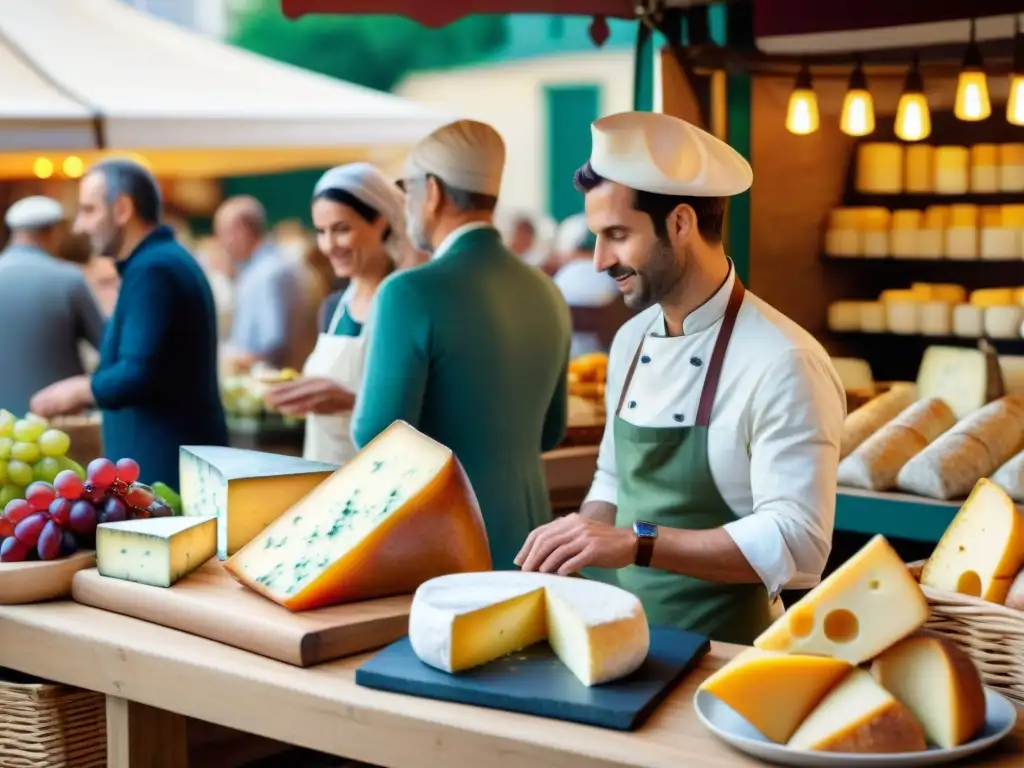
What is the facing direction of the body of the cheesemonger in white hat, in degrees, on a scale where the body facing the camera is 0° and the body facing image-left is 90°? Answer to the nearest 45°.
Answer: approximately 45°

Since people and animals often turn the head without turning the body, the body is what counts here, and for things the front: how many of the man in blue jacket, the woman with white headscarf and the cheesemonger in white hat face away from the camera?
0

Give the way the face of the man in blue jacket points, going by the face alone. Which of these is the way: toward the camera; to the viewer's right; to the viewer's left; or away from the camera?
to the viewer's left

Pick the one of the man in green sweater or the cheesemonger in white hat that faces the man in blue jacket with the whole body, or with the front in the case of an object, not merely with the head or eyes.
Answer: the man in green sweater

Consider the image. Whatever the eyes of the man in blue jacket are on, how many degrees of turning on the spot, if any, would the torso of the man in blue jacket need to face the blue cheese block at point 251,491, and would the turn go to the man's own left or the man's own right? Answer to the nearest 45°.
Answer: approximately 90° to the man's own left

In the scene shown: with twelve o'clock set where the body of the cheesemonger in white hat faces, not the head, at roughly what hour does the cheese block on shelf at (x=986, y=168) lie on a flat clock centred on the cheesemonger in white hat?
The cheese block on shelf is roughly at 5 o'clock from the cheesemonger in white hat.

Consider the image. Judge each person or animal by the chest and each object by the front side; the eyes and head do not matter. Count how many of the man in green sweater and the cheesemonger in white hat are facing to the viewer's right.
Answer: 0

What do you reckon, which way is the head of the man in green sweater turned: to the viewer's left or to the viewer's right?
to the viewer's left

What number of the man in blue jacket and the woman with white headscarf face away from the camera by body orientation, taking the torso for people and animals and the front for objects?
0

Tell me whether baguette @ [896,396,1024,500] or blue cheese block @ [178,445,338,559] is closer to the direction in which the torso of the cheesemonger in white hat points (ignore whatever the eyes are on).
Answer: the blue cheese block

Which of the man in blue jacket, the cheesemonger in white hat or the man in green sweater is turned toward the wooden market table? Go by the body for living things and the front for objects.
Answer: the cheesemonger in white hat

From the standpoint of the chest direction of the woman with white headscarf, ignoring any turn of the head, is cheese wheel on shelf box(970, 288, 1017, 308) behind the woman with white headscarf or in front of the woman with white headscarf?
behind

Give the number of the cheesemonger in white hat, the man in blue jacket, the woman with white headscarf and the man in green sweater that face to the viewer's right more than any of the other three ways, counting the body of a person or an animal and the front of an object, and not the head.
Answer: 0

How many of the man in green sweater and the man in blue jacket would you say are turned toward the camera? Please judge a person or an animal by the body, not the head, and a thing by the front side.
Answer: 0

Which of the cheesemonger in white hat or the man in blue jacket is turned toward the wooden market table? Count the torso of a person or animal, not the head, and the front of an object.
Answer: the cheesemonger in white hat

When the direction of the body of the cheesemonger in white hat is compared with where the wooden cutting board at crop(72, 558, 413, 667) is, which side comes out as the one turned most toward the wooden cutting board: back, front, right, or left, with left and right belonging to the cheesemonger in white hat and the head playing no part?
front

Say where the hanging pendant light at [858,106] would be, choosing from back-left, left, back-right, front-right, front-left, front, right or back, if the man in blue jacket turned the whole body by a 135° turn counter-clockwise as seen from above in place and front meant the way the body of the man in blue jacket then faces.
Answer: front-left

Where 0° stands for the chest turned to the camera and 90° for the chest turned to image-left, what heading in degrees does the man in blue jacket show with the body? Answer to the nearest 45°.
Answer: approximately 90°
